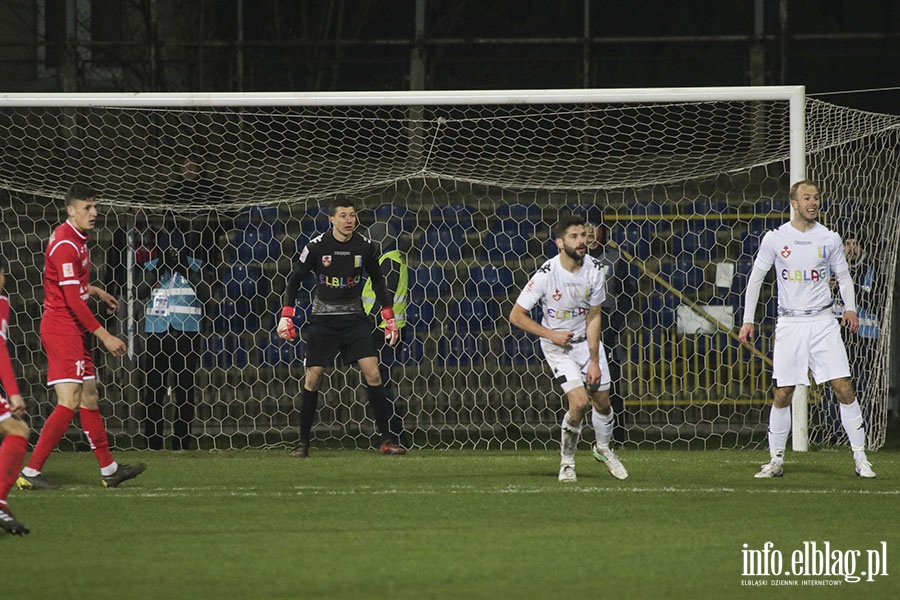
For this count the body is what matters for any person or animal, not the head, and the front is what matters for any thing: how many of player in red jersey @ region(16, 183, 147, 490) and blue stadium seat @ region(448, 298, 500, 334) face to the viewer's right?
1

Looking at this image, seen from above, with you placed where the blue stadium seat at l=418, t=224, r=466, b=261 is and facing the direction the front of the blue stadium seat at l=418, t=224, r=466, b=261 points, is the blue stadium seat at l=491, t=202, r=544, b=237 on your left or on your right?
on your left

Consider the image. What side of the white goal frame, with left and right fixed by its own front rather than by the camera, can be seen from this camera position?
front

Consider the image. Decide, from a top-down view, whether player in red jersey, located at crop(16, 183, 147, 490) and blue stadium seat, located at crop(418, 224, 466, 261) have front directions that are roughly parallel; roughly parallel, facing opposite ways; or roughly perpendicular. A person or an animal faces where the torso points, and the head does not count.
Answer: roughly perpendicular

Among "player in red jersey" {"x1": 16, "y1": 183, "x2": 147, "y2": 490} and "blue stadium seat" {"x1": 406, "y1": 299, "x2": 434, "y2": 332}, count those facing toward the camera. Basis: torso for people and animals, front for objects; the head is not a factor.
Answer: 1

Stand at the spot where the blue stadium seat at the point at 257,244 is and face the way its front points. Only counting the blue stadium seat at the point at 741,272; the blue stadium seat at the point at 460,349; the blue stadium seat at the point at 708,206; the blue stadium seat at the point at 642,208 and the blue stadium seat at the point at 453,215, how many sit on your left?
5

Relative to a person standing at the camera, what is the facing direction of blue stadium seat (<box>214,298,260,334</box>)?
facing the viewer

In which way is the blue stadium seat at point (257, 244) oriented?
toward the camera

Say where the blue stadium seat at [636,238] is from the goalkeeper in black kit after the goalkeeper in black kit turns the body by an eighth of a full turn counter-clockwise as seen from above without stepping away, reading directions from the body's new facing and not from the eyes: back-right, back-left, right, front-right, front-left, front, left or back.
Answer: left

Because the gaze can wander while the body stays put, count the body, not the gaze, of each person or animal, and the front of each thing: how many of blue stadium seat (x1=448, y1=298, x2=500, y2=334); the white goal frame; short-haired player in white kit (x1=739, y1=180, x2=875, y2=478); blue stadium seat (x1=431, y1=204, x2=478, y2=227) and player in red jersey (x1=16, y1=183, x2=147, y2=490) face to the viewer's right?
1

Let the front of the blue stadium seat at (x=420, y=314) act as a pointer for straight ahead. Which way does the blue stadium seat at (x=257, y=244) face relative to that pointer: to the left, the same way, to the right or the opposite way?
the same way

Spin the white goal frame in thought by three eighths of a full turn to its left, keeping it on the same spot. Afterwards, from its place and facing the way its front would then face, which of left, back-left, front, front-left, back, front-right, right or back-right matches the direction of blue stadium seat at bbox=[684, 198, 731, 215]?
front

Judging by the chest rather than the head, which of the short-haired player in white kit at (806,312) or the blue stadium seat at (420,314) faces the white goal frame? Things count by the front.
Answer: the blue stadium seat

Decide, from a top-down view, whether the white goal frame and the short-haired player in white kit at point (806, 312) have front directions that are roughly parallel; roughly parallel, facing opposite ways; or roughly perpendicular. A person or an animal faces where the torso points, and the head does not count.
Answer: roughly parallel

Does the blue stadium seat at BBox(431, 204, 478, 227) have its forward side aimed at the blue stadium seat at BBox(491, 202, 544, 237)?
no
